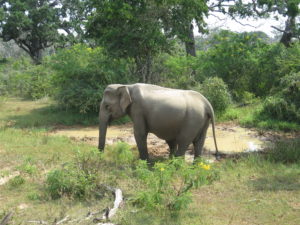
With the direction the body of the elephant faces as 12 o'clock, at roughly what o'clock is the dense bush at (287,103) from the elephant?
The dense bush is roughly at 4 o'clock from the elephant.

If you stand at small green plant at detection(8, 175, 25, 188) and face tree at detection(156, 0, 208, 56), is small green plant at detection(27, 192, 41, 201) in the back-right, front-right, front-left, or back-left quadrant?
back-right

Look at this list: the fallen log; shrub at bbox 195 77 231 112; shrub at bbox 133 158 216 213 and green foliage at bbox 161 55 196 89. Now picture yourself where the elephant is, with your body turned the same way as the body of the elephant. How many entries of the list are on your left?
2

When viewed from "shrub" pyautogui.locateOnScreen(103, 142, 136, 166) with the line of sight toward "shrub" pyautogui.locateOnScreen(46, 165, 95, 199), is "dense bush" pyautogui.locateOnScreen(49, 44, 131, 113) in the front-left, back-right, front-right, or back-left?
back-right

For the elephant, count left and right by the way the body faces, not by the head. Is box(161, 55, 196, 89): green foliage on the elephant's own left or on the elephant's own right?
on the elephant's own right

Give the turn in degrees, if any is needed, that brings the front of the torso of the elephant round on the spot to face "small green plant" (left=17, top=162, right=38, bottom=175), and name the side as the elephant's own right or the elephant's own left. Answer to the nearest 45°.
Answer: approximately 45° to the elephant's own left

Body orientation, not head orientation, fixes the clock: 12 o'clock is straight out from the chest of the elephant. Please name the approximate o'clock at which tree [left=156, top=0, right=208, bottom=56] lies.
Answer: The tree is roughly at 3 o'clock from the elephant.

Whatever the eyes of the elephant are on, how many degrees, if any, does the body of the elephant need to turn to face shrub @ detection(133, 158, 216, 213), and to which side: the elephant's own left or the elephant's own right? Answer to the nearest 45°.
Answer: approximately 90° to the elephant's own left

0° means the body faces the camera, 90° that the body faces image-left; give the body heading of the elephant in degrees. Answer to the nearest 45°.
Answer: approximately 90°

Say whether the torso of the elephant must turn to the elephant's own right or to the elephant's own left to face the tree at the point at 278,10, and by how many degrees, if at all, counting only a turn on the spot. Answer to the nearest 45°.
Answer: approximately 135° to the elephant's own right

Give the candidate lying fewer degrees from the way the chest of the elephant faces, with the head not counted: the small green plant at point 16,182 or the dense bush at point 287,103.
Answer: the small green plant

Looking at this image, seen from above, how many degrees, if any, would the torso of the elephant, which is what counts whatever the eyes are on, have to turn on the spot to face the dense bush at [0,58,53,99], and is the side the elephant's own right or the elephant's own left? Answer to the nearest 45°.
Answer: approximately 45° to the elephant's own right

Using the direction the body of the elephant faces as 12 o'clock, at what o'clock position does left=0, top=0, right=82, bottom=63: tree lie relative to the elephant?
The tree is roughly at 2 o'clock from the elephant.
